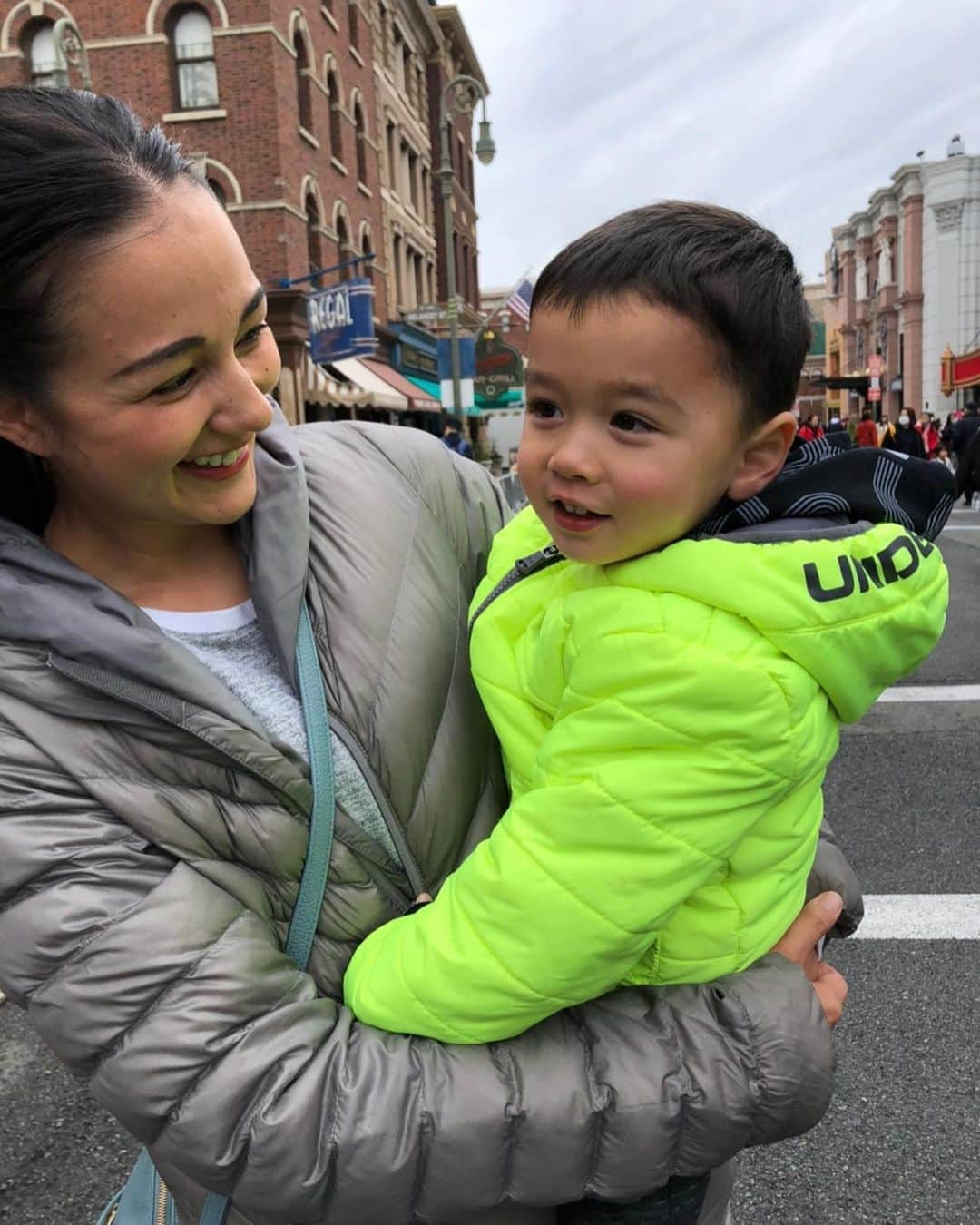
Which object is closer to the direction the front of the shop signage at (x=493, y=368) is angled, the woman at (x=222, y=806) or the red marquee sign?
the woman

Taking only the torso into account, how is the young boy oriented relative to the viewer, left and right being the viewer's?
facing the viewer and to the left of the viewer

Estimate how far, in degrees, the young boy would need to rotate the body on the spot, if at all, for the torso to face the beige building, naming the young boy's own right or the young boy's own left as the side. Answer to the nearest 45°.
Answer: approximately 135° to the young boy's own right

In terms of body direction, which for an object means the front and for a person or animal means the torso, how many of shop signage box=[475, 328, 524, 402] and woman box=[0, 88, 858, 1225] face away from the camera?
0

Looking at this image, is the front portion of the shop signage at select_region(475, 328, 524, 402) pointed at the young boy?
yes

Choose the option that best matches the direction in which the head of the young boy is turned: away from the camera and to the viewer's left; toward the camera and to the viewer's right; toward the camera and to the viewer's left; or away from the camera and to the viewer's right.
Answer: toward the camera and to the viewer's left

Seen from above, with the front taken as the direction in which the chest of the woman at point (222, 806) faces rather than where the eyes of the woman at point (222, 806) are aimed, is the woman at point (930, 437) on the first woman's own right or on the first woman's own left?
on the first woman's own left

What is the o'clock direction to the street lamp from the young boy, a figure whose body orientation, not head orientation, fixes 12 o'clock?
The street lamp is roughly at 4 o'clock from the young boy.

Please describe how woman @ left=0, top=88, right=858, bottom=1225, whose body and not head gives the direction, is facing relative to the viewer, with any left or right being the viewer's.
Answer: facing the viewer and to the right of the viewer

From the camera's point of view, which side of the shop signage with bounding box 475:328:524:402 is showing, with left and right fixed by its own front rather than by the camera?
front

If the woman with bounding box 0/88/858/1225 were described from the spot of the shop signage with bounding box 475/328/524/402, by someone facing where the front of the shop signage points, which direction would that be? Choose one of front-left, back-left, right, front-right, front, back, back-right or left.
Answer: front

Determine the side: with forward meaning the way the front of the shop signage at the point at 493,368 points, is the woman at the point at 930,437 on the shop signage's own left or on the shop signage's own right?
on the shop signage's own left

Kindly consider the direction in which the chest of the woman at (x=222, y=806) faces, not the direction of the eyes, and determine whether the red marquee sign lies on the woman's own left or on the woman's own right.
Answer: on the woman's own left

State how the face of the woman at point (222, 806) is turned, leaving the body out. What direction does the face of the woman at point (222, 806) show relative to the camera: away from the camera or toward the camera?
toward the camera

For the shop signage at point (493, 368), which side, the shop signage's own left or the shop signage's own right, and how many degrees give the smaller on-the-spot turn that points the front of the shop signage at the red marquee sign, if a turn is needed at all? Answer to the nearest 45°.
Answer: approximately 135° to the shop signage's own left
